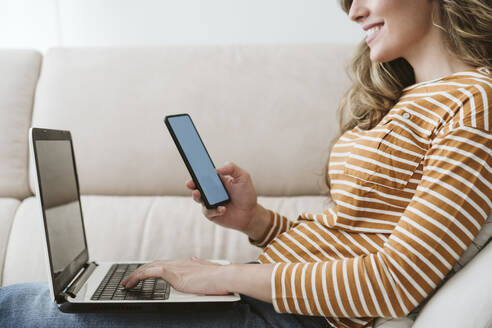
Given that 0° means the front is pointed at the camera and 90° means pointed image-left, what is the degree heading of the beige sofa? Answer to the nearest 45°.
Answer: approximately 0°

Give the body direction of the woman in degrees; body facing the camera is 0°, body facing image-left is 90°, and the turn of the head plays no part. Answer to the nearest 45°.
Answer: approximately 90°

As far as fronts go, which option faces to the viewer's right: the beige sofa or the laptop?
the laptop

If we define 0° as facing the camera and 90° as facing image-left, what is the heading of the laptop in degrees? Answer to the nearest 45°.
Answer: approximately 270°

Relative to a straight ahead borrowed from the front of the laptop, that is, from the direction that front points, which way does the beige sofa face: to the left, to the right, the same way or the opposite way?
to the right
